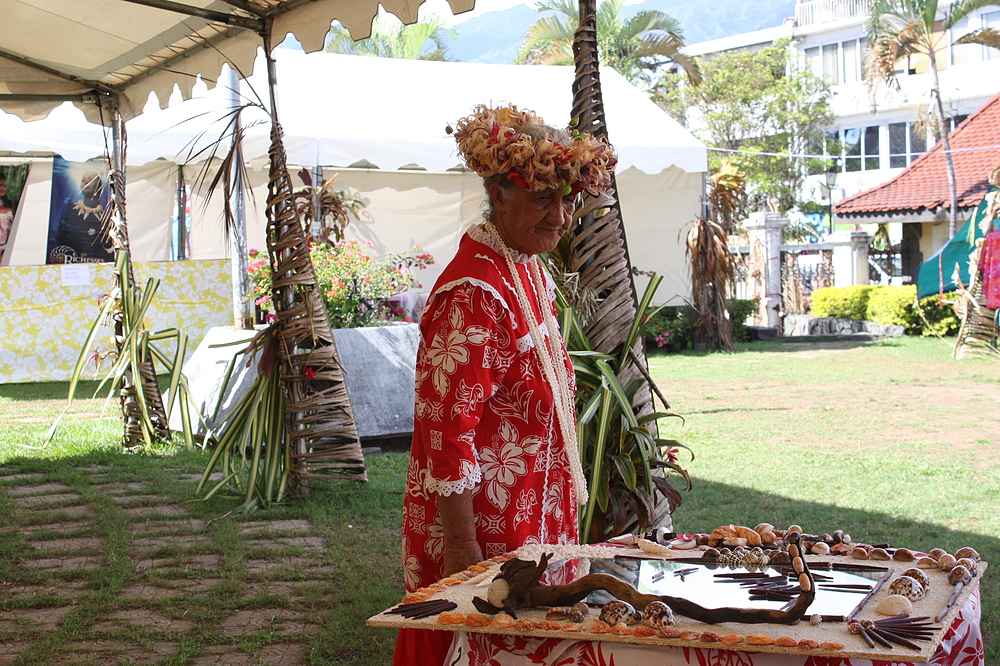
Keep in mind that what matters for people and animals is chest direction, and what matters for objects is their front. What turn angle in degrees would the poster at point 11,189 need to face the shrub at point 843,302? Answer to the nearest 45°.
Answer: approximately 90° to its left

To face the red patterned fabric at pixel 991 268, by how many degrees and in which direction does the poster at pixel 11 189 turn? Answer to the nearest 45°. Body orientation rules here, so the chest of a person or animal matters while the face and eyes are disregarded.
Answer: approximately 45° to its left

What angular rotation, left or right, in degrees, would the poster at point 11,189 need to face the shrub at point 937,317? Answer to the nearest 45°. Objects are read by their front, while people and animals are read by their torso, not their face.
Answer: approximately 90° to its left

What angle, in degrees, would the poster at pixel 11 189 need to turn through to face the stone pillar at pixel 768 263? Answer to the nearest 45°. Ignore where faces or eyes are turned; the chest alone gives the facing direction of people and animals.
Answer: approximately 90° to its left

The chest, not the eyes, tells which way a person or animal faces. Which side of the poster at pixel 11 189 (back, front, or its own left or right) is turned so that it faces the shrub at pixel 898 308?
left

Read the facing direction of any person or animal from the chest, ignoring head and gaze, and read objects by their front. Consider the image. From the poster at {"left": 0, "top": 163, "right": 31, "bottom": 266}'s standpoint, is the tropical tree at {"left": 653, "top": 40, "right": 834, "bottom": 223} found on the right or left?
on its left

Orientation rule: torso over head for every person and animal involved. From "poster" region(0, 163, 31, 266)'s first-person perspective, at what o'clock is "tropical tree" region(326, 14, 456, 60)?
The tropical tree is roughly at 7 o'clock from the poster.

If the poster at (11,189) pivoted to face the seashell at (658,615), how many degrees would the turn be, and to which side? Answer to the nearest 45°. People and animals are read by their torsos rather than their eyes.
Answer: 0° — it already faces it

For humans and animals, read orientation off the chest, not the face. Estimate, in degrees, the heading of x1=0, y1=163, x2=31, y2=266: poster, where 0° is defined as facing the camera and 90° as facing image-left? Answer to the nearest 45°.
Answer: approximately 0°
